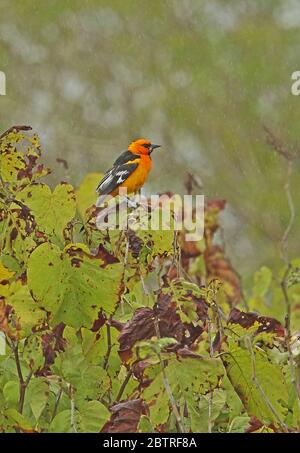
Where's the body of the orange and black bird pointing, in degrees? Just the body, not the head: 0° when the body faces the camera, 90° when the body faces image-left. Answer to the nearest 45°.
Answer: approximately 270°
